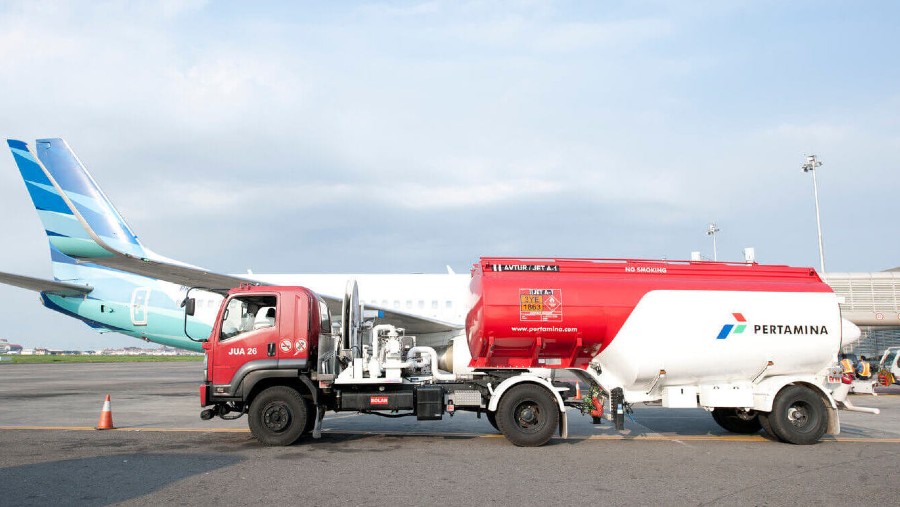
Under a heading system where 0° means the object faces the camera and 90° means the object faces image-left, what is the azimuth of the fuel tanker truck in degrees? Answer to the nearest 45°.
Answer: approximately 90°

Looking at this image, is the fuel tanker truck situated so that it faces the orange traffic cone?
yes

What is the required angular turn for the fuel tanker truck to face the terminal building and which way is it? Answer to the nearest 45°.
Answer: approximately 135° to its right

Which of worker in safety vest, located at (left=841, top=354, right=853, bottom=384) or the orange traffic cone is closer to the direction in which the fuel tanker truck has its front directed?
the orange traffic cone

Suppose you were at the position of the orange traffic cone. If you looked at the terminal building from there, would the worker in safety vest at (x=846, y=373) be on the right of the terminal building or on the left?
right

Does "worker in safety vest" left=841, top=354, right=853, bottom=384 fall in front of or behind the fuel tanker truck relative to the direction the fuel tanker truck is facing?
behind

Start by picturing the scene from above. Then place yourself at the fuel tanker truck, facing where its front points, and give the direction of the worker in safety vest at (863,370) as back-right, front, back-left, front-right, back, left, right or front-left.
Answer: back-right

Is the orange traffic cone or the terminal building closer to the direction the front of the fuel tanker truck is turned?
the orange traffic cone
